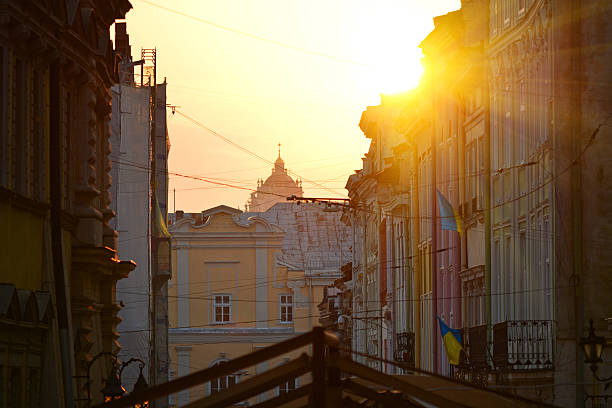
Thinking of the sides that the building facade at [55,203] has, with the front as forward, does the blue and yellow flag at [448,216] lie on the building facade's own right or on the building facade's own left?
on the building facade's own left

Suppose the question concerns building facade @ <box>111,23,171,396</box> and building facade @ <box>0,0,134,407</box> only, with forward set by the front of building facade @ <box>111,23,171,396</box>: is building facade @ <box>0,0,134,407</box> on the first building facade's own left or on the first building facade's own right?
on the first building facade's own right

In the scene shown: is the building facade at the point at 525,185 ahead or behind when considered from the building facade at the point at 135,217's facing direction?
ahead

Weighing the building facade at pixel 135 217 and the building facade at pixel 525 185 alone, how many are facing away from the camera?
0

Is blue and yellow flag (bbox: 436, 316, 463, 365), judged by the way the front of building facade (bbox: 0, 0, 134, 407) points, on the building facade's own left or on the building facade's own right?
on the building facade's own left

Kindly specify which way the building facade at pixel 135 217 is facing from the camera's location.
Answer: facing the viewer and to the right of the viewer

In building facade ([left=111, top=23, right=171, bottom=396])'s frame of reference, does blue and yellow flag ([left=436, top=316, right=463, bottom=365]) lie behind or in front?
in front

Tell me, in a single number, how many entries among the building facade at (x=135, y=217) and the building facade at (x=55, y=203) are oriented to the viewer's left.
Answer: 0

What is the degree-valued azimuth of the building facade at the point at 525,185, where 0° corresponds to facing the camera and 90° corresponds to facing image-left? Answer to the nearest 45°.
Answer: approximately 45°

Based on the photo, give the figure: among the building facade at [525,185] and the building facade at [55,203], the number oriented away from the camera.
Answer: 0
